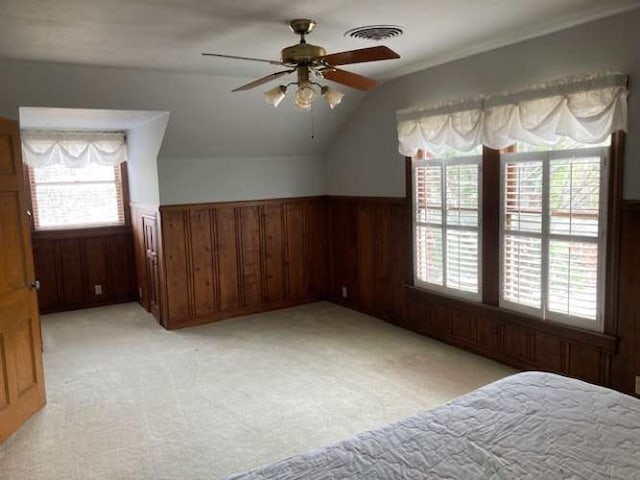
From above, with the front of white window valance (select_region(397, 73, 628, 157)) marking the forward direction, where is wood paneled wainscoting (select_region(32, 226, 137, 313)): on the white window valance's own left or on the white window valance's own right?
on the white window valance's own right

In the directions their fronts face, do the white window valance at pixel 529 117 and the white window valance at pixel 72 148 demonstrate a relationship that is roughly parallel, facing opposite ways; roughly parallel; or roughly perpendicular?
roughly perpendicular

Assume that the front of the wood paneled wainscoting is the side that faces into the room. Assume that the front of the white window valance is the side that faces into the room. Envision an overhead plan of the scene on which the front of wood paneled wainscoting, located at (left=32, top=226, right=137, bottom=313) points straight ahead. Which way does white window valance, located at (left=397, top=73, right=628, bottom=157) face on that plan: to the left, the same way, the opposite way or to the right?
to the right

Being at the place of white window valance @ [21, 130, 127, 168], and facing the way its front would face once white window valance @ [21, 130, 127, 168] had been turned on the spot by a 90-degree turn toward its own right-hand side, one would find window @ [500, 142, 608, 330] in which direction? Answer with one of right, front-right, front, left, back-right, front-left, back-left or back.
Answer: back-left

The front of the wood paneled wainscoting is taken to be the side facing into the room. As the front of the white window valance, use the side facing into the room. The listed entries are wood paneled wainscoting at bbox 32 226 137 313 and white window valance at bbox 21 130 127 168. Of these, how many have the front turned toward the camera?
2

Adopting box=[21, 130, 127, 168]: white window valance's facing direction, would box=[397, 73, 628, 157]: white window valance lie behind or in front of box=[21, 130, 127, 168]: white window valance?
in front

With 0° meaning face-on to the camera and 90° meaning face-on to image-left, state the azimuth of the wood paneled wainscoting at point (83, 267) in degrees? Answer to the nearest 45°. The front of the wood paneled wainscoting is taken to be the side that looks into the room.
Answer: approximately 0°

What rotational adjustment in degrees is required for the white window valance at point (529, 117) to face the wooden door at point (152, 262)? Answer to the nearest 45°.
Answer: approximately 45° to its right

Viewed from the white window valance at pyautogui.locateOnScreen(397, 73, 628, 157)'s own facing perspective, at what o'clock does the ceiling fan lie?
The ceiling fan is roughly at 12 o'clock from the white window valance.
